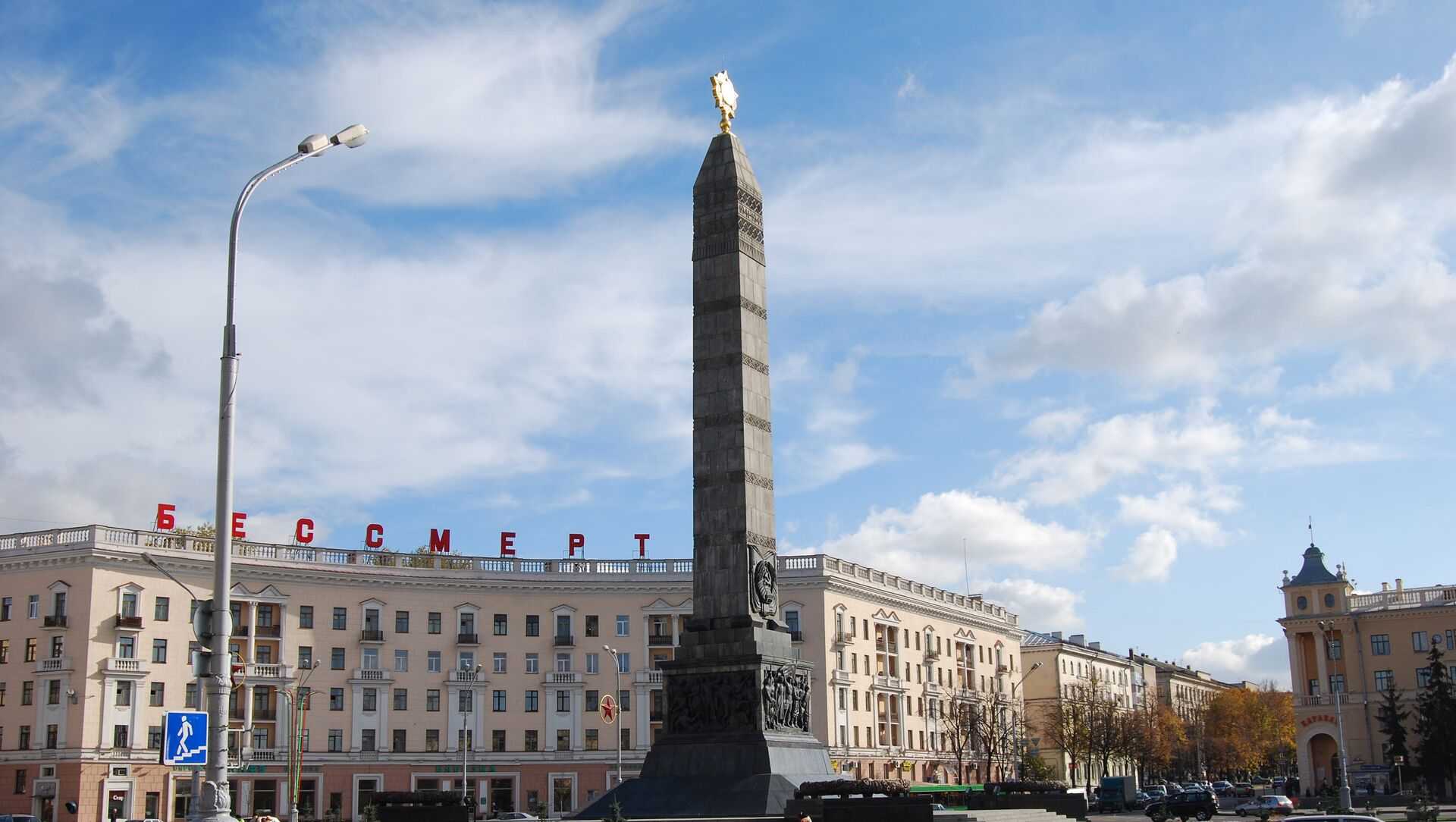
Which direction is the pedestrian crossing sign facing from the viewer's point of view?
toward the camera

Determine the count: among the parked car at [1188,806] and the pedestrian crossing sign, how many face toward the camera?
1

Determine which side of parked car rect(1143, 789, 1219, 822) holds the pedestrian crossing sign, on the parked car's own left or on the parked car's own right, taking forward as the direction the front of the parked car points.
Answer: on the parked car's own left

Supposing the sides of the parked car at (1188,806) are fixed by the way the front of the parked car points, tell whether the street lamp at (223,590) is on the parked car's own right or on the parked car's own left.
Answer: on the parked car's own left

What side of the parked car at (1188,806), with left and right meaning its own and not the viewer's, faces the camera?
left

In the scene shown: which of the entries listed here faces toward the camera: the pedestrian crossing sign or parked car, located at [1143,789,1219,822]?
the pedestrian crossing sign

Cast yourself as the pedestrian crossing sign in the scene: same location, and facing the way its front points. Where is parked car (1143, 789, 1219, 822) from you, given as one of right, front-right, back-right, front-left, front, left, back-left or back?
back-left
